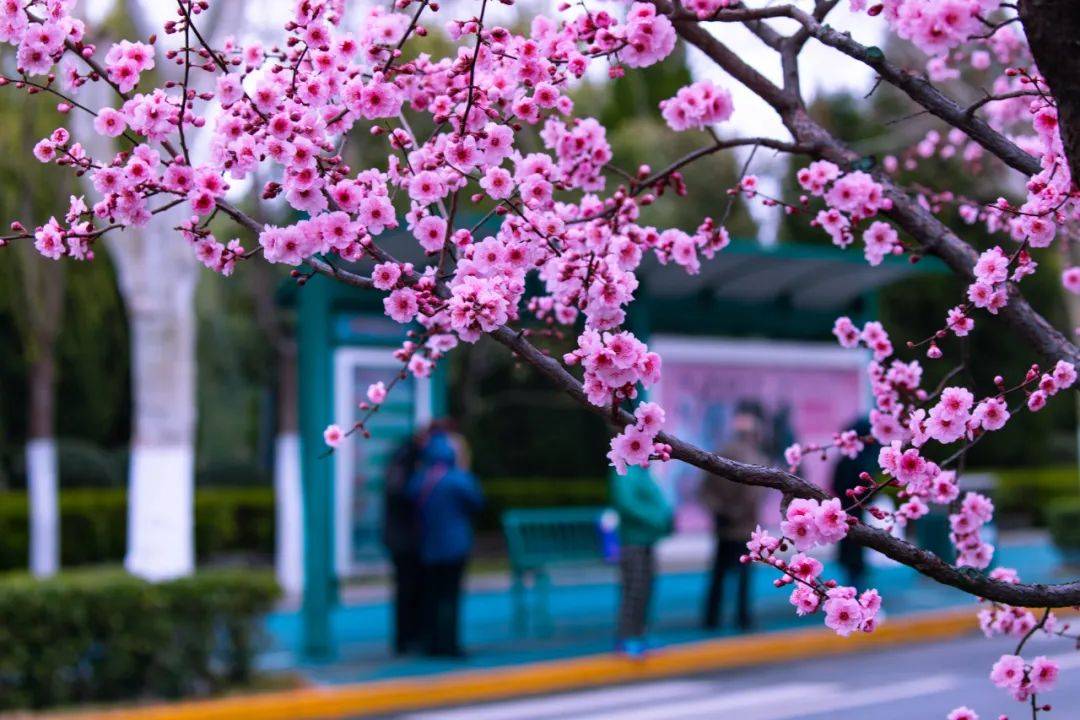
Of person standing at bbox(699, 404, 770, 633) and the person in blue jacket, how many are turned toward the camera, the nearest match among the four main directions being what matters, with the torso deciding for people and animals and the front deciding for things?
1

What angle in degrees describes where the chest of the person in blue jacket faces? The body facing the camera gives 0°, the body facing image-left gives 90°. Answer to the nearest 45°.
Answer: approximately 180°

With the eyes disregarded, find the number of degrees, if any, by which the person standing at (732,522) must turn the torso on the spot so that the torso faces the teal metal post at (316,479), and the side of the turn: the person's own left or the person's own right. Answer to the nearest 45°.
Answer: approximately 45° to the person's own right

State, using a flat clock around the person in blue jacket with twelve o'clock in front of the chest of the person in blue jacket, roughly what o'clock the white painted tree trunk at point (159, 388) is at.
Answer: The white painted tree trunk is roughly at 9 o'clock from the person in blue jacket.

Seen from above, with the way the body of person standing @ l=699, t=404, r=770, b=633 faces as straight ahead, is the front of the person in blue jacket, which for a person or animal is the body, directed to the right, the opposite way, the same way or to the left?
the opposite way

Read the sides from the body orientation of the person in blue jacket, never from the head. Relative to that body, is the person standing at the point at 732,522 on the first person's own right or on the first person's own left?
on the first person's own right

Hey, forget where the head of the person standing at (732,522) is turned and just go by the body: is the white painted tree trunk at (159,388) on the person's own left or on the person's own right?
on the person's own right
